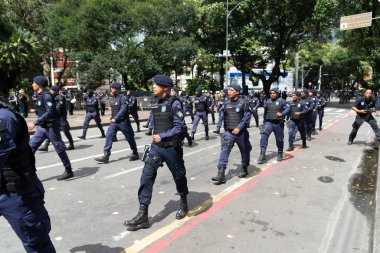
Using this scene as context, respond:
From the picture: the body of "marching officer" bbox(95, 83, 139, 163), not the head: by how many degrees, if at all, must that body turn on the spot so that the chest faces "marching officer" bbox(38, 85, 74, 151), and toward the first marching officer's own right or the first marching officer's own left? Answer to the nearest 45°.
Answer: approximately 90° to the first marching officer's own right

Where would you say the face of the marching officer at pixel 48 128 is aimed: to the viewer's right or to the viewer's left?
to the viewer's left

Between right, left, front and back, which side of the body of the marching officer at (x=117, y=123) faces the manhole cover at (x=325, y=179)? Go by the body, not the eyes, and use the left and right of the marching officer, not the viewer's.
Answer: left

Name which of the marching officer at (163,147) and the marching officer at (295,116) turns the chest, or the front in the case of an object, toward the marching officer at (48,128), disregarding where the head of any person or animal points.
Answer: the marching officer at (295,116)

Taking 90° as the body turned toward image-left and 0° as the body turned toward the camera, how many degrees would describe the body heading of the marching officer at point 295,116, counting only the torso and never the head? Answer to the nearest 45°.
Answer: approximately 45°

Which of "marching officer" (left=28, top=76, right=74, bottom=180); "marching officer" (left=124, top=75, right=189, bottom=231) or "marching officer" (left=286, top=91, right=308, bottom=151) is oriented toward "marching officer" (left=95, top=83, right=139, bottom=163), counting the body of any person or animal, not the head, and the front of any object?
"marching officer" (left=286, top=91, right=308, bottom=151)

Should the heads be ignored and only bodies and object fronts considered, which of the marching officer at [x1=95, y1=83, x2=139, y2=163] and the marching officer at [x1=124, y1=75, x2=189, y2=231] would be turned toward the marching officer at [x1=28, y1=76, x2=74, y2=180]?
the marching officer at [x1=95, y1=83, x2=139, y2=163]

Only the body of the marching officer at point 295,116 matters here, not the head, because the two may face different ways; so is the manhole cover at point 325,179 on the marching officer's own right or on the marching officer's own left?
on the marching officer's own left
